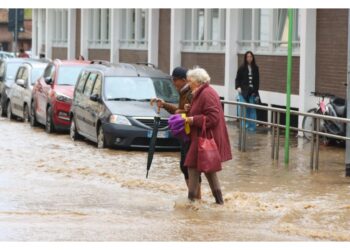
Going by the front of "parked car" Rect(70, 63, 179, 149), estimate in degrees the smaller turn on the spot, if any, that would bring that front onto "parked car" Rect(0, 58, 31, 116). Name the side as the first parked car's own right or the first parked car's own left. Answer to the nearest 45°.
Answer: approximately 135° to the first parked car's own left

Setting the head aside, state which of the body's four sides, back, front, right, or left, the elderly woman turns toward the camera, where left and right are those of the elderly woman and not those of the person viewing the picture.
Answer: left

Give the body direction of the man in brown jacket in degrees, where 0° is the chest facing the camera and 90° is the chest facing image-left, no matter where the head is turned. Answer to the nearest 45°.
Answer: approximately 90°

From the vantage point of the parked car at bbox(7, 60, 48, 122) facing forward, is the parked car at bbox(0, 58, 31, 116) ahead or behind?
behind

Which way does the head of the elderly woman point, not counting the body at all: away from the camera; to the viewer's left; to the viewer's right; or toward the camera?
to the viewer's left

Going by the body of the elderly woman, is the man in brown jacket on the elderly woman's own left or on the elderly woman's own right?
on the elderly woman's own right

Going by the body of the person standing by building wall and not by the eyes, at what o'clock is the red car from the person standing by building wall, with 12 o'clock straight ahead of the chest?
The red car is roughly at 3 o'clock from the person standing by building wall.

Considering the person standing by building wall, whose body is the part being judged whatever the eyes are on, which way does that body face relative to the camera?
toward the camera

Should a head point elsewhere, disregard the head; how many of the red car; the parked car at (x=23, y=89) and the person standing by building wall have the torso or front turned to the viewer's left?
0

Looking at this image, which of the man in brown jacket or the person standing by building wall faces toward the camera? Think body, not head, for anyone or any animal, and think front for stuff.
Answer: the person standing by building wall

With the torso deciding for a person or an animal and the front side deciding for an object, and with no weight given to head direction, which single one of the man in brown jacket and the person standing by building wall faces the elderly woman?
the person standing by building wall

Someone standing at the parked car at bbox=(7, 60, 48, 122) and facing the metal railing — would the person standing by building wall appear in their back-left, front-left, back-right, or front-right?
front-left

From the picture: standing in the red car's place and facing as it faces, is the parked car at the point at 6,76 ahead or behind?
behind
